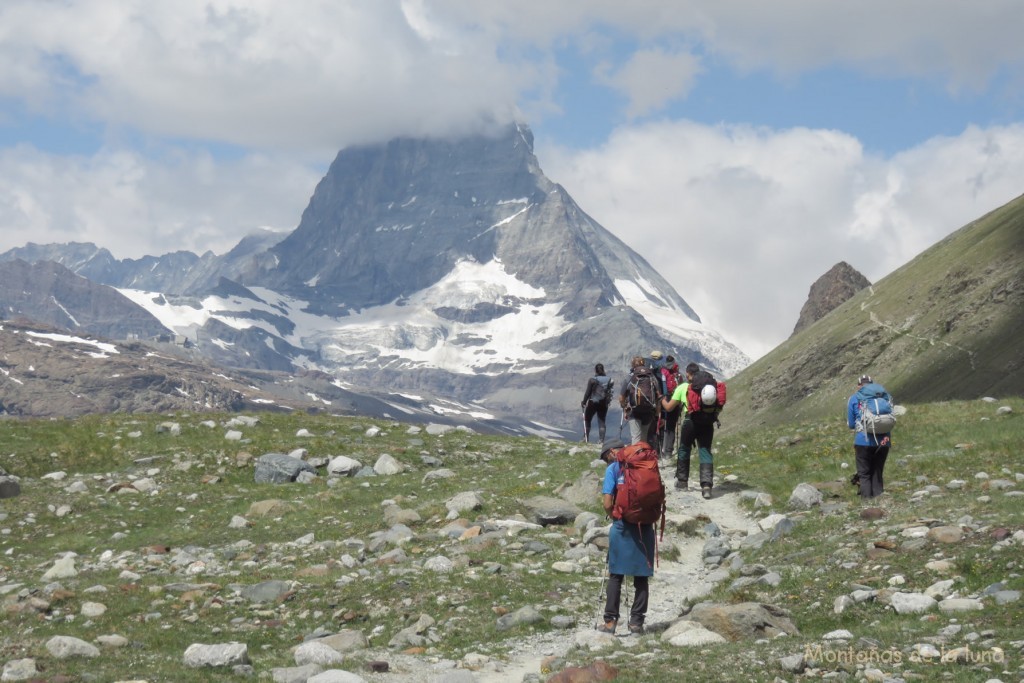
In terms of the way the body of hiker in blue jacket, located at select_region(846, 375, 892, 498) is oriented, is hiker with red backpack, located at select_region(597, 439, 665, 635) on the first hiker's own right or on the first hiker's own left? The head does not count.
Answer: on the first hiker's own left

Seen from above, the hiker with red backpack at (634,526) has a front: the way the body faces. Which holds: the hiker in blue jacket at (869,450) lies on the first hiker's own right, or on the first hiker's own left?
on the first hiker's own right

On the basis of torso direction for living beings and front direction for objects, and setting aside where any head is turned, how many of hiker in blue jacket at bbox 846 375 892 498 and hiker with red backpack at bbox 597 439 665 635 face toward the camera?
0

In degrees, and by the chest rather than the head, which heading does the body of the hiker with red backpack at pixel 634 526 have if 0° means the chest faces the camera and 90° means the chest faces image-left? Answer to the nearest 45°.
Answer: approximately 135°

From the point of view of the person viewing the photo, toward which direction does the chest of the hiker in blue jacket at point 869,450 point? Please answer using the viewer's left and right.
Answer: facing away from the viewer and to the left of the viewer
